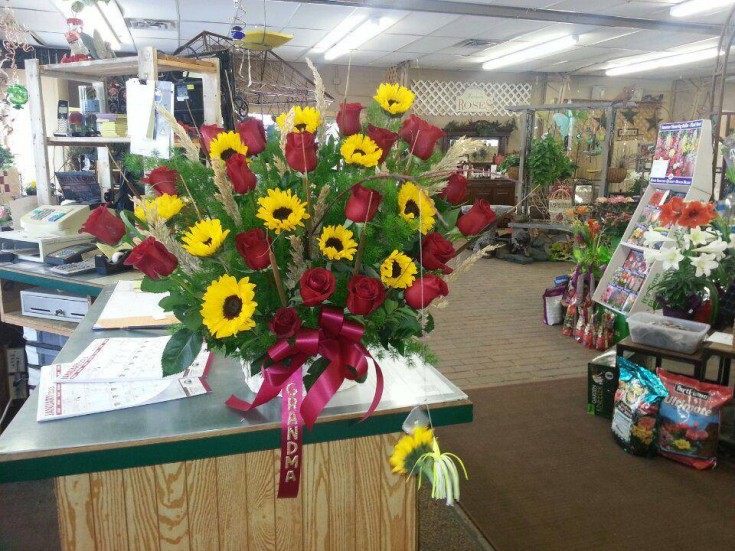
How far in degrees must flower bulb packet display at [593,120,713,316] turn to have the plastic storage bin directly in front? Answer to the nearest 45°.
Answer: approximately 45° to its left

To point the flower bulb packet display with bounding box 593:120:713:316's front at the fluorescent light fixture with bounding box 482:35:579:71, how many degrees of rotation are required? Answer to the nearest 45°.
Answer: approximately 135° to its right

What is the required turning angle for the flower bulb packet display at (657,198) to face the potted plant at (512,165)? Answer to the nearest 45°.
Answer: approximately 90° to its right

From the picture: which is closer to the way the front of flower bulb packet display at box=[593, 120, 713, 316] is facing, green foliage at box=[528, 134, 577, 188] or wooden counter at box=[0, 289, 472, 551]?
the wooden counter

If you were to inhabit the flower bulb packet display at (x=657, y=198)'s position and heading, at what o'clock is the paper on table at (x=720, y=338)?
The paper on table is roughly at 10 o'clock from the flower bulb packet display.

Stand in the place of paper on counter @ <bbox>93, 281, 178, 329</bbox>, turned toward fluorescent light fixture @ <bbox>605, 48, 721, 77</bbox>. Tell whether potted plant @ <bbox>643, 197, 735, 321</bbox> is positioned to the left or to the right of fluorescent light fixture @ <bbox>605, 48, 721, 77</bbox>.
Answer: right

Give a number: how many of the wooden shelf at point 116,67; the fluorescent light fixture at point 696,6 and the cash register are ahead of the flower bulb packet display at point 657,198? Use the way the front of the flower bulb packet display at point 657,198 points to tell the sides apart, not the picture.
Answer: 2

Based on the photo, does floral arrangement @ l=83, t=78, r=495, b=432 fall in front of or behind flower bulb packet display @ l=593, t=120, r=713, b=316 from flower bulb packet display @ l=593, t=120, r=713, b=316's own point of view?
in front

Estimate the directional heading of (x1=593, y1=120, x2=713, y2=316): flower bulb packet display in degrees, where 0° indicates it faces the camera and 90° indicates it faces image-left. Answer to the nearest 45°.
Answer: approximately 45°

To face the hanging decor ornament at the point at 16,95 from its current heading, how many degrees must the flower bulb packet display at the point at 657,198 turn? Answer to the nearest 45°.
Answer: approximately 45° to its right

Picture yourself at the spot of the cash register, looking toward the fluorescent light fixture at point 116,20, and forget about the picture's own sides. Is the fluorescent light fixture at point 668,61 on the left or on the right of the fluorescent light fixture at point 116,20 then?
right

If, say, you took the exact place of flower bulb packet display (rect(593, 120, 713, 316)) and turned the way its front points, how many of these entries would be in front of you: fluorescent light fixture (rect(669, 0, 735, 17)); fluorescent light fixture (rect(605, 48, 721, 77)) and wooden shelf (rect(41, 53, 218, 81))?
1

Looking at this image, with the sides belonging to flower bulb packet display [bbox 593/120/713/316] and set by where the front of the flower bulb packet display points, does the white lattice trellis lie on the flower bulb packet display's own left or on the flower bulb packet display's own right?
on the flower bulb packet display's own right
